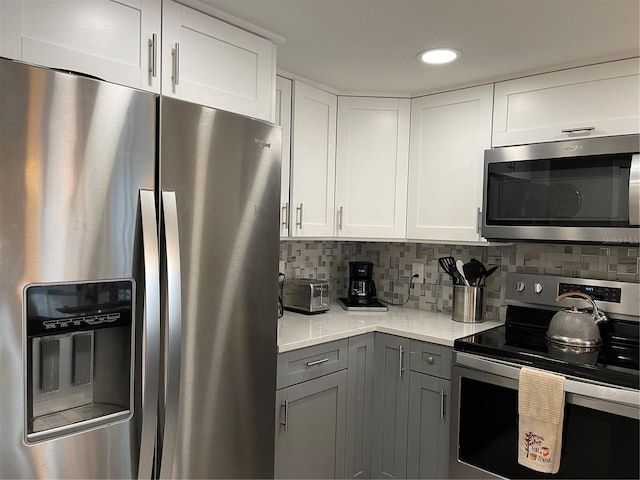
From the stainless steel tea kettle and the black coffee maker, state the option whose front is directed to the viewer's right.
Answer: the stainless steel tea kettle

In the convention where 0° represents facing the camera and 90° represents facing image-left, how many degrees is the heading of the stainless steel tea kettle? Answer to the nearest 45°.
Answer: approximately 270°

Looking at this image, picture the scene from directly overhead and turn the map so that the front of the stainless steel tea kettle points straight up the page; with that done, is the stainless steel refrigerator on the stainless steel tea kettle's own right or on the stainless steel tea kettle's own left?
on the stainless steel tea kettle's own right

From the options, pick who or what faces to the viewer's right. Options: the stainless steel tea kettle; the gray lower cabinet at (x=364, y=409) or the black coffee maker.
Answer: the stainless steel tea kettle

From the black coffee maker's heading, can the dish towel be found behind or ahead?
ahead

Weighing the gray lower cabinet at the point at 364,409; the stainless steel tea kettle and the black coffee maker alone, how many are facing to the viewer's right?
1
